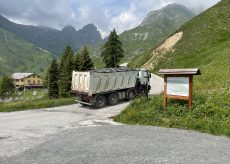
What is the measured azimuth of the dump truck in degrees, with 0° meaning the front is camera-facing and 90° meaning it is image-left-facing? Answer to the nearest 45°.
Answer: approximately 225°
